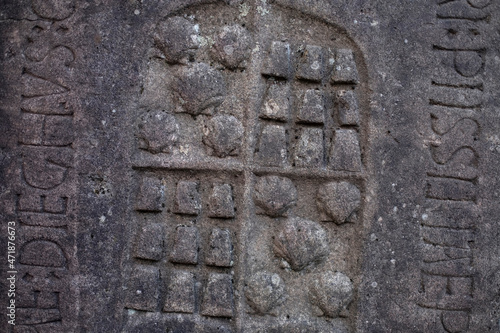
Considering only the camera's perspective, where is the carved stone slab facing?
facing the viewer
